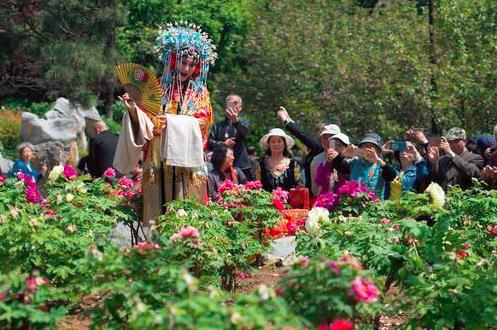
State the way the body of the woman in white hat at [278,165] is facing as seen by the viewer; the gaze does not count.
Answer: toward the camera

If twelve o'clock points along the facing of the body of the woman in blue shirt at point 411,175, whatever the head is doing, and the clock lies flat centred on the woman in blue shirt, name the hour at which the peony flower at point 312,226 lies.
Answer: The peony flower is roughly at 11 o'clock from the woman in blue shirt.

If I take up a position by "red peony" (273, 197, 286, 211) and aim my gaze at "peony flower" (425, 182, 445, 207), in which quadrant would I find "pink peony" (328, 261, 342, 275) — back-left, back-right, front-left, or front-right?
front-right

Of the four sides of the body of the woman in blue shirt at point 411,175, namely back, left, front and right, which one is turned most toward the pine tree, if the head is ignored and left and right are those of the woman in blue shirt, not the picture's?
right

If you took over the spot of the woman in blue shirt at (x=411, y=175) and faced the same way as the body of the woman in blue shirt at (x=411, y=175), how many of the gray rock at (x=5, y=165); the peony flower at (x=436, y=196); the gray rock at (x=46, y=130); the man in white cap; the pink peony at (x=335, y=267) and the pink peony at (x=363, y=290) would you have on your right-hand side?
3

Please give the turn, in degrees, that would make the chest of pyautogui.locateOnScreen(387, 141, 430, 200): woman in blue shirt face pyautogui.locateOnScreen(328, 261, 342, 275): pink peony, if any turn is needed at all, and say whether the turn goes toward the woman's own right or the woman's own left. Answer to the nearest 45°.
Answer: approximately 45° to the woman's own left

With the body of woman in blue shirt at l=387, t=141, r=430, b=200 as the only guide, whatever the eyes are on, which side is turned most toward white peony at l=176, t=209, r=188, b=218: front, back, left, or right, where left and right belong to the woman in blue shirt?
front

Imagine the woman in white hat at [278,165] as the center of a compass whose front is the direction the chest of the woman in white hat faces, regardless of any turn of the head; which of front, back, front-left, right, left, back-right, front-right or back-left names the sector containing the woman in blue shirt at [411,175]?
front-left

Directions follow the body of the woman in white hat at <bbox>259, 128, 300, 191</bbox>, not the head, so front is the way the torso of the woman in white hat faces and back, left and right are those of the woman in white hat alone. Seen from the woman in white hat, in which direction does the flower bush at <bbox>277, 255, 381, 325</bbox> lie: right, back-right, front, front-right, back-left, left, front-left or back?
front

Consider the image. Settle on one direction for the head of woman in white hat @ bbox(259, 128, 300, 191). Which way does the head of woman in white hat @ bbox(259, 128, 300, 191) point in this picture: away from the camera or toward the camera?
toward the camera

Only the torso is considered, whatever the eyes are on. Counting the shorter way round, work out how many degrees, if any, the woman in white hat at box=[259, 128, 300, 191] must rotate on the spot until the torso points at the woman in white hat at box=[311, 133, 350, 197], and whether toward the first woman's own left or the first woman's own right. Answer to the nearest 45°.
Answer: approximately 45° to the first woman's own left

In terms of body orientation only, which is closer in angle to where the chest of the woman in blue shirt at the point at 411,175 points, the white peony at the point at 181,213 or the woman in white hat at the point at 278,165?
the white peony

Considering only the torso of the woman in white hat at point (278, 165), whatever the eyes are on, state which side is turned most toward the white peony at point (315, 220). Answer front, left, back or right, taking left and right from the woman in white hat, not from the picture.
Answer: front

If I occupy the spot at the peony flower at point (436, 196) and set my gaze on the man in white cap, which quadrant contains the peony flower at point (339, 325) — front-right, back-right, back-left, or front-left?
back-left

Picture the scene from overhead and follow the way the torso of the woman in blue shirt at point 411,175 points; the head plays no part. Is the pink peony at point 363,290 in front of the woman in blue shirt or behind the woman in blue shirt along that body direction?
in front

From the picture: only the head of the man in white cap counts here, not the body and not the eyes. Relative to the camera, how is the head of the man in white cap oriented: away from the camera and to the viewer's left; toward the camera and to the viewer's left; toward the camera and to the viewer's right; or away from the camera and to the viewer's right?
toward the camera and to the viewer's left

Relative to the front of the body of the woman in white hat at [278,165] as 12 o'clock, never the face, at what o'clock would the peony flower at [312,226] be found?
The peony flower is roughly at 12 o'clock from the woman in white hat.

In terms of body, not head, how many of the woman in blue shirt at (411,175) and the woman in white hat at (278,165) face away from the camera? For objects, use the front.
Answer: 0
